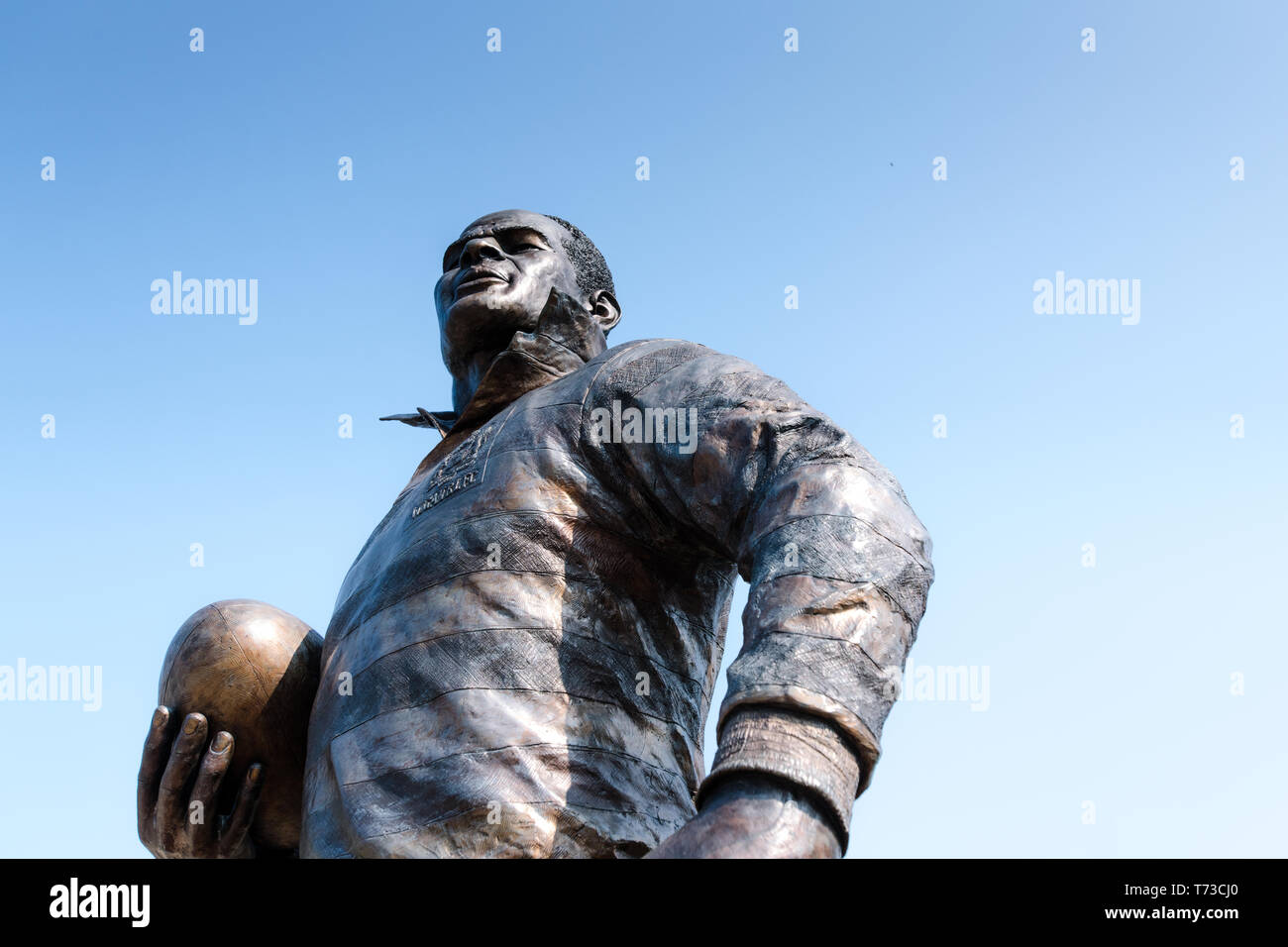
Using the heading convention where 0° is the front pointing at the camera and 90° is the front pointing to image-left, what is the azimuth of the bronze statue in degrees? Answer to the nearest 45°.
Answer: approximately 45°
